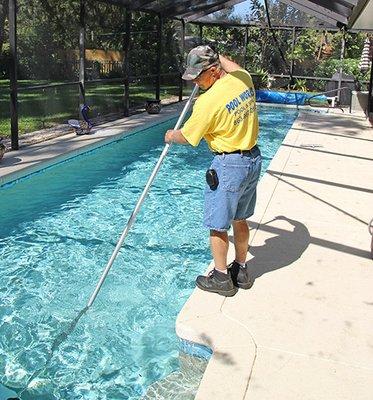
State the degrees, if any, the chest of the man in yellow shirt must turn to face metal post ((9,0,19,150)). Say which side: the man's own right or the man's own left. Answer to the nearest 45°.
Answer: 0° — they already face it

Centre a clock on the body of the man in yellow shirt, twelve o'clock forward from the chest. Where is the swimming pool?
The swimming pool is roughly at 12 o'clock from the man in yellow shirt.

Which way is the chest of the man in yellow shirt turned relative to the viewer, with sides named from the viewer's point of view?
facing away from the viewer and to the left of the viewer

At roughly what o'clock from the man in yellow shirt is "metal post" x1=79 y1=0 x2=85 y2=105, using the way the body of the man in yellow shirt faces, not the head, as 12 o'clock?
The metal post is roughly at 1 o'clock from the man in yellow shirt.

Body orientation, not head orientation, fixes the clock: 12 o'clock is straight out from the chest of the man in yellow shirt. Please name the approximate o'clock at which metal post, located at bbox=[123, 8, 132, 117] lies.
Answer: The metal post is roughly at 1 o'clock from the man in yellow shirt.
